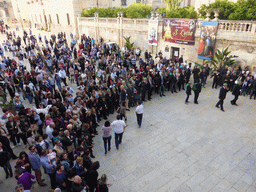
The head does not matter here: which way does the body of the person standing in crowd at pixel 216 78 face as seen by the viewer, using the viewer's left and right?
facing the viewer and to the left of the viewer

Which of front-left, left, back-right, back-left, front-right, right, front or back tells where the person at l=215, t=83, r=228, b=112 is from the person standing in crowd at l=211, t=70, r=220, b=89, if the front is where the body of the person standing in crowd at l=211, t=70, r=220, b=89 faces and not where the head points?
front-left

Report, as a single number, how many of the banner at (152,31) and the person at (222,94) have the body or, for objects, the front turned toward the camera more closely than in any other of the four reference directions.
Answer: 1

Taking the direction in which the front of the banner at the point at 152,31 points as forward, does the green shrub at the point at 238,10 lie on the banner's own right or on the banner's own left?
on the banner's own left

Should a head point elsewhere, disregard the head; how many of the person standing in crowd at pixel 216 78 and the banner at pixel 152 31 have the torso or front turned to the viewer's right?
0

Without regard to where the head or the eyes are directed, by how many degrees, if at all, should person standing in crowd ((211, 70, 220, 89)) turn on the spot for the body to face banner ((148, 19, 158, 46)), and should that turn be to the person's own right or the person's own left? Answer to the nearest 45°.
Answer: approximately 90° to the person's own right

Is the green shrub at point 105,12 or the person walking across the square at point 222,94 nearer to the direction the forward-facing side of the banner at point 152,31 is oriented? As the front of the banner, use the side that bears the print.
the person walking across the square

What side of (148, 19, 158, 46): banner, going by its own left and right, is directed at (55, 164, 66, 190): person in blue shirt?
front

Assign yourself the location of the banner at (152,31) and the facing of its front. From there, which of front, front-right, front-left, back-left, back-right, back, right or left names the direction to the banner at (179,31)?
front-left

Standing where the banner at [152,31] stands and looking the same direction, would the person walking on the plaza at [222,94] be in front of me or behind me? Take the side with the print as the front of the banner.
in front

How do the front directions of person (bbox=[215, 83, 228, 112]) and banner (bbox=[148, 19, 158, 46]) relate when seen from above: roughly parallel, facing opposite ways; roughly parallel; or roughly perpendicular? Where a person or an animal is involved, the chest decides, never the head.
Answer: roughly perpendicular

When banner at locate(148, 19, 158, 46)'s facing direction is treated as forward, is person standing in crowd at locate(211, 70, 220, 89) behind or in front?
in front
